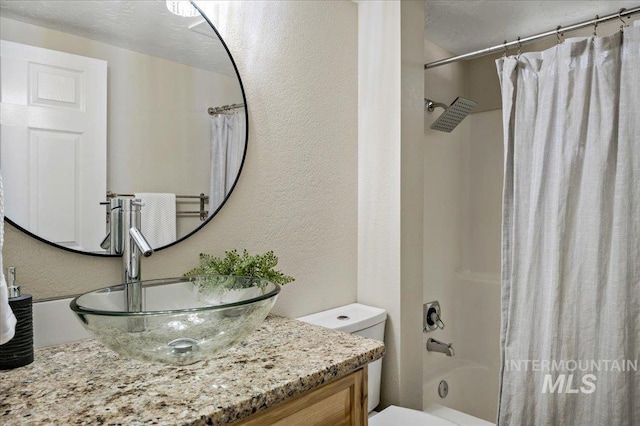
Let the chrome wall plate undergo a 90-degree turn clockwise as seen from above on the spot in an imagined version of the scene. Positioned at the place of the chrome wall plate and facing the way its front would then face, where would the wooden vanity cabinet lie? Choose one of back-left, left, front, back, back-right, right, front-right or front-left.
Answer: front-left

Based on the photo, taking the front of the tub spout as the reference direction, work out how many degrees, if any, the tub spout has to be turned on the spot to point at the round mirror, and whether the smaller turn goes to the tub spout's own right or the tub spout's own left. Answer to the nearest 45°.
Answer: approximately 90° to the tub spout's own right

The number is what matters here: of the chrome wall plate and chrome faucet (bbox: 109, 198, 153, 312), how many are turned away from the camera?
0

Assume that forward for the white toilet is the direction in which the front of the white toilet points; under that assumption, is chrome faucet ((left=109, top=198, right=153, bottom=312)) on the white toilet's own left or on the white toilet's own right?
on the white toilet's own right

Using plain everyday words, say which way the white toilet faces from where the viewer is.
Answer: facing the viewer and to the right of the viewer

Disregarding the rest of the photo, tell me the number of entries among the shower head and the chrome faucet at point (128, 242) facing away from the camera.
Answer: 0

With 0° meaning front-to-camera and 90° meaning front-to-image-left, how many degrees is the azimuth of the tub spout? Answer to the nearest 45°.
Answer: approximately 315°

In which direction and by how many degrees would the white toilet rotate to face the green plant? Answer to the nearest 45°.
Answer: approximately 90° to its right

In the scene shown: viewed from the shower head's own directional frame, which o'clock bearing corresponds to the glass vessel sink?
The glass vessel sink is roughly at 2 o'clock from the shower head.
